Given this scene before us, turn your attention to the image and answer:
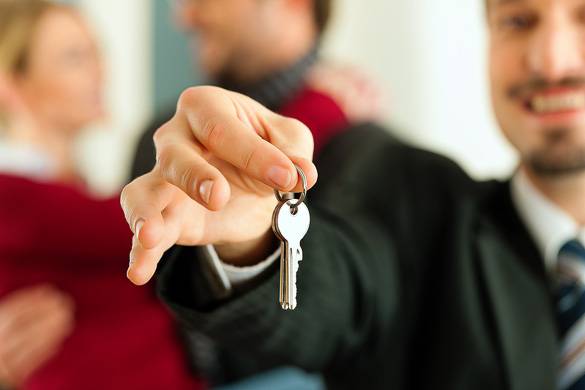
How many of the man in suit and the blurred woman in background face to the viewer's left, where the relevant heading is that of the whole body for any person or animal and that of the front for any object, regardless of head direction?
0

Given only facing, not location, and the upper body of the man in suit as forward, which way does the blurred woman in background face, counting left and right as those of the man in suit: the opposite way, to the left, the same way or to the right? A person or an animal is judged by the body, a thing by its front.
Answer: to the left

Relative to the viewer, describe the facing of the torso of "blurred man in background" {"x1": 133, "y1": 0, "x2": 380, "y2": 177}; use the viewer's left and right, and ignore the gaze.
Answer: facing the viewer and to the left of the viewer

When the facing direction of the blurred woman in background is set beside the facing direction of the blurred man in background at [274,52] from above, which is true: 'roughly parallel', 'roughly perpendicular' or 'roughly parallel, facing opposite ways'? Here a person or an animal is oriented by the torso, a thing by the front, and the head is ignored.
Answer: roughly perpendicular

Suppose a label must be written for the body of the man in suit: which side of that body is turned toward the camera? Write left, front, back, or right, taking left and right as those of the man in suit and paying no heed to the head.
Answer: front

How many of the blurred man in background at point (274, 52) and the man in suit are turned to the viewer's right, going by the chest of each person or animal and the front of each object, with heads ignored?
0
